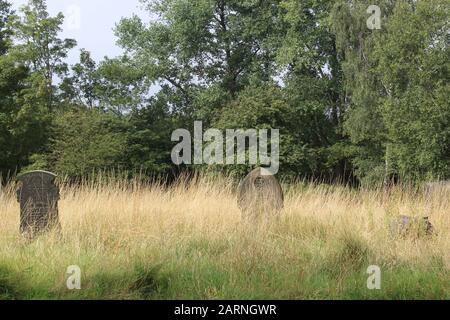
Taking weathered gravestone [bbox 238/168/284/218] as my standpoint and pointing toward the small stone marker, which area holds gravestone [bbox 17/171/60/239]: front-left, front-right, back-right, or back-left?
back-right

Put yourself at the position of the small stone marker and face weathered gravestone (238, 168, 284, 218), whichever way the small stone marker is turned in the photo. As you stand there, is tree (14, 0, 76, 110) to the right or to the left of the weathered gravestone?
right

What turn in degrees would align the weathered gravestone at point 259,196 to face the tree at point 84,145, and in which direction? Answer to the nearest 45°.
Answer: approximately 135° to its right

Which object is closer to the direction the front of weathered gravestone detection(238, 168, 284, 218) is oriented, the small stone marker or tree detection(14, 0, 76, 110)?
the small stone marker

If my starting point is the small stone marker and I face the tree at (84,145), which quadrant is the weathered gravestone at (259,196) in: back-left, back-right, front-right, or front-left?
front-left

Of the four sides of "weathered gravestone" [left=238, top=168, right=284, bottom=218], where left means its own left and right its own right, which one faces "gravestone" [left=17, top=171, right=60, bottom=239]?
right

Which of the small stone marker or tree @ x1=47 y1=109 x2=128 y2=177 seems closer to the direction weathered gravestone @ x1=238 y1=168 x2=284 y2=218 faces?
the small stone marker

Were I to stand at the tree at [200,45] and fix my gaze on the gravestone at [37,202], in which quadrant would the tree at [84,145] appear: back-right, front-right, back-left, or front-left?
front-right

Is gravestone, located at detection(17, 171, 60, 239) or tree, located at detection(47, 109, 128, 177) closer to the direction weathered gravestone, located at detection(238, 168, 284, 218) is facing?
the gravestone

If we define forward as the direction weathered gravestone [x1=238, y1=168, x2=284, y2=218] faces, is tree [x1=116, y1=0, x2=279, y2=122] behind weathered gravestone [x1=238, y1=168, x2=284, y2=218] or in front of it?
behind

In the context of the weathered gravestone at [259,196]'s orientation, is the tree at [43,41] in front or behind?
behind

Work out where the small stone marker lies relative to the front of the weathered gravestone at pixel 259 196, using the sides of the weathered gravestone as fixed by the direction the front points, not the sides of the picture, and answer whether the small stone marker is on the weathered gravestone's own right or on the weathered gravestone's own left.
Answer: on the weathered gravestone's own left

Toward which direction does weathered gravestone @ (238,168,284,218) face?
toward the camera
